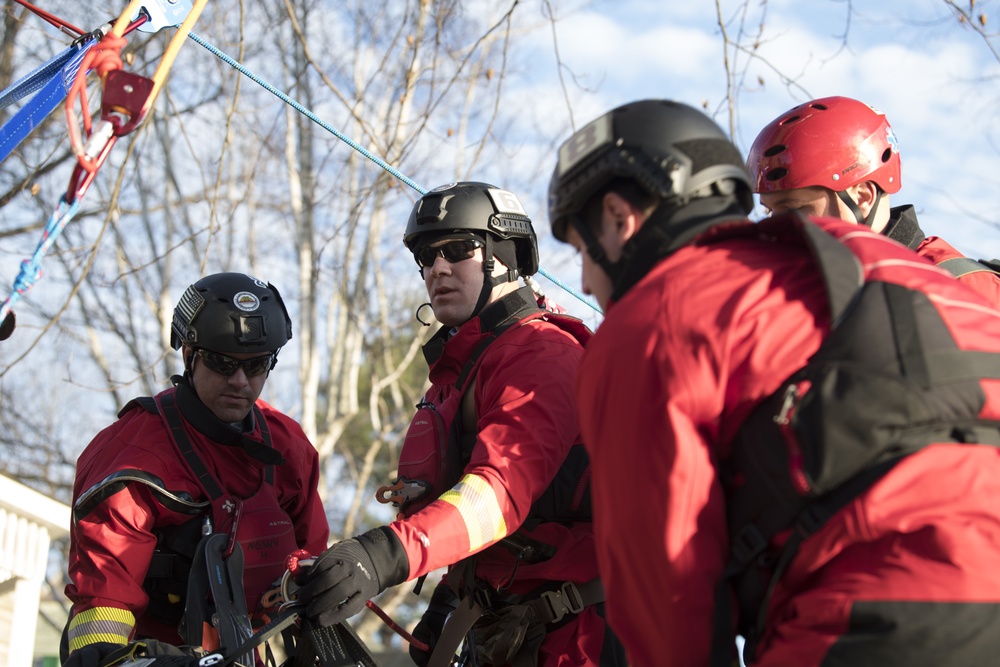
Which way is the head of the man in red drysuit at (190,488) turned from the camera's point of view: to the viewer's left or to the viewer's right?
to the viewer's right

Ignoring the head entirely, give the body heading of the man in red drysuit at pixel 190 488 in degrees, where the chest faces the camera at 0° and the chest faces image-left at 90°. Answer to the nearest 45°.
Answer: approximately 315°

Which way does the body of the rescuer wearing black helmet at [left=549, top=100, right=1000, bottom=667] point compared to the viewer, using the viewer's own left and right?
facing away from the viewer and to the left of the viewer

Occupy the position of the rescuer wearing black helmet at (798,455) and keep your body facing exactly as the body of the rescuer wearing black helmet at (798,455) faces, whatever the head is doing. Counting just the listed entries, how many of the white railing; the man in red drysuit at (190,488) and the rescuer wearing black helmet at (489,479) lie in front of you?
3

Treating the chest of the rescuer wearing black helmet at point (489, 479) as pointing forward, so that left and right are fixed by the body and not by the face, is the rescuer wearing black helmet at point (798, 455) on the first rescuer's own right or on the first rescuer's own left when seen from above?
on the first rescuer's own left
